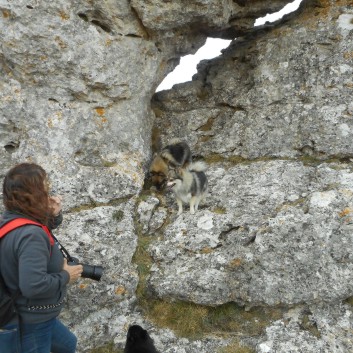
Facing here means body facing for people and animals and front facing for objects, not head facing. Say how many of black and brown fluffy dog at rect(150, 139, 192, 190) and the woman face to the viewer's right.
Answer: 1

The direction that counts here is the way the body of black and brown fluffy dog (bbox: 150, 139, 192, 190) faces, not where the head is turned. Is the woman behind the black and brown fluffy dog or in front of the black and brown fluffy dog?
in front

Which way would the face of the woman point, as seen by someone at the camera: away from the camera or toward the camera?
away from the camera

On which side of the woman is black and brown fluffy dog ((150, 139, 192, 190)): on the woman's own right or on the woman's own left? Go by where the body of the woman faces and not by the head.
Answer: on the woman's own left

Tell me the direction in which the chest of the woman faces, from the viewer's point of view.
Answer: to the viewer's right

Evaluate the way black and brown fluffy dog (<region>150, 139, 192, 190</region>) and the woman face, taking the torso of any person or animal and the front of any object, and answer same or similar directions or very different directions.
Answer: very different directions
